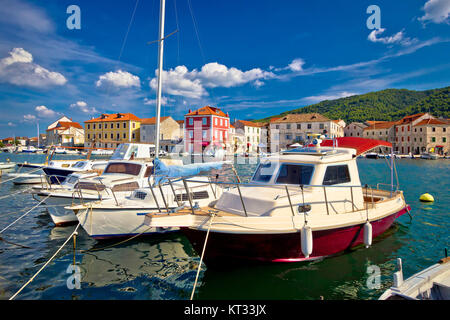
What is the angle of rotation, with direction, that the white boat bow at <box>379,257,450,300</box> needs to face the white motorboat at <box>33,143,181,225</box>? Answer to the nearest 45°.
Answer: approximately 45° to its right

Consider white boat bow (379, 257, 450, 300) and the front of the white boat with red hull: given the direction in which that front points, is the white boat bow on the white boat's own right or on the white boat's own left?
on the white boat's own left

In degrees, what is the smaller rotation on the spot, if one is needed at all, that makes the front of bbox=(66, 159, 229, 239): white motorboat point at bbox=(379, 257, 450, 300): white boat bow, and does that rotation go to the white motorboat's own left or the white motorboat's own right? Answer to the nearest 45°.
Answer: approximately 90° to the white motorboat's own left

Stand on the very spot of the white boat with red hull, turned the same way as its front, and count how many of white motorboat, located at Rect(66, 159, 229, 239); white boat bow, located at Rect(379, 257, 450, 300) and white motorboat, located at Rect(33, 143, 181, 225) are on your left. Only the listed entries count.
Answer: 1

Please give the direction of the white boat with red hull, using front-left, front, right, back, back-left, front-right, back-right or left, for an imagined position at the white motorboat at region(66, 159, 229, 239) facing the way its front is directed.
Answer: left
